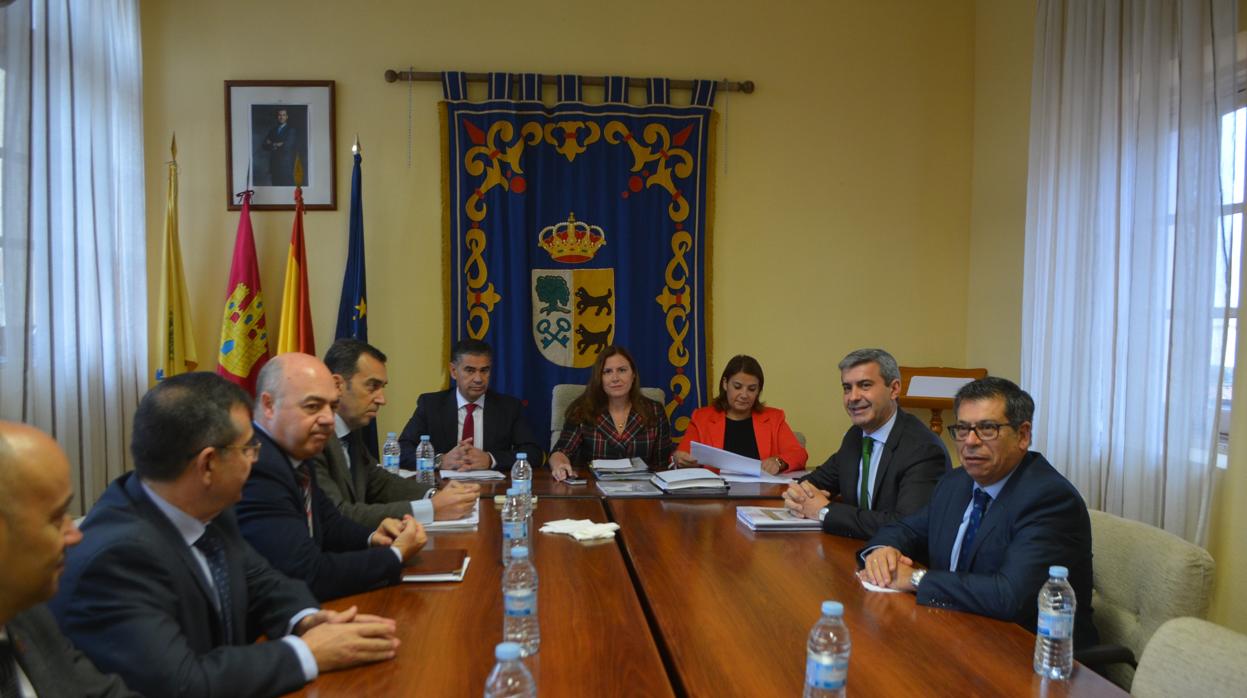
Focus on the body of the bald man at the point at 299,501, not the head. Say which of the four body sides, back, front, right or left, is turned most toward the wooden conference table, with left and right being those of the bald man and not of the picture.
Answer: front

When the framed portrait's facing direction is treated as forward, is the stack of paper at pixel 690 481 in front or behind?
in front

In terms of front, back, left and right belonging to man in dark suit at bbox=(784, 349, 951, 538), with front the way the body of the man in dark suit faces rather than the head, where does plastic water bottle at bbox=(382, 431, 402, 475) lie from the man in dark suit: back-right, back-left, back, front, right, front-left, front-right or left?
front-right

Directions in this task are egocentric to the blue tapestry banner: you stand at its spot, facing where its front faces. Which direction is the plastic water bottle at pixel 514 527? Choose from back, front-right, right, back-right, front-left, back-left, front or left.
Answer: front

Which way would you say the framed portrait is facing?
toward the camera

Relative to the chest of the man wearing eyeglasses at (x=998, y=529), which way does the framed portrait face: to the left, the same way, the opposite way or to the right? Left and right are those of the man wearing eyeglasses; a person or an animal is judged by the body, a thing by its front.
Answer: to the left

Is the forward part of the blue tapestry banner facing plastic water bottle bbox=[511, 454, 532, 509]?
yes

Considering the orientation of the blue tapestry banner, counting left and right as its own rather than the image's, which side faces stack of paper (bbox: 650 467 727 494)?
front

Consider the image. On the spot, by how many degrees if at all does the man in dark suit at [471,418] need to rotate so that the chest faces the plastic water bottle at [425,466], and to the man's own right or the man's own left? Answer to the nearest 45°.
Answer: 0° — they already face it

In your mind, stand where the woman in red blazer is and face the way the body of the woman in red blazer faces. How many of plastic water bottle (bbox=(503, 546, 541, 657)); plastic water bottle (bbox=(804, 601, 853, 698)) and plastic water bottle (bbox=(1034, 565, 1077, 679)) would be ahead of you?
3

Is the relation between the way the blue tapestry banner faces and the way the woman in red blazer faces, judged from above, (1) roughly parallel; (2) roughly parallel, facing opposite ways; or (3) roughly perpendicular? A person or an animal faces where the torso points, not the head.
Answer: roughly parallel

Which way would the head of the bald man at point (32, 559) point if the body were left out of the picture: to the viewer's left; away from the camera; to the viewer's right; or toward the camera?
to the viewer's right

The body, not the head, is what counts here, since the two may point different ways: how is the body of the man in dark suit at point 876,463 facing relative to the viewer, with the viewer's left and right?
facing the viewer and to the left of the viewer

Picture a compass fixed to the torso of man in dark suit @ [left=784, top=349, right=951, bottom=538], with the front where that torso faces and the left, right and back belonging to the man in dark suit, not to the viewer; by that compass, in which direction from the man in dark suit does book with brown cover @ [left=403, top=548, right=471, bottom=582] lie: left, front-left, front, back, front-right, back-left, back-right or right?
front

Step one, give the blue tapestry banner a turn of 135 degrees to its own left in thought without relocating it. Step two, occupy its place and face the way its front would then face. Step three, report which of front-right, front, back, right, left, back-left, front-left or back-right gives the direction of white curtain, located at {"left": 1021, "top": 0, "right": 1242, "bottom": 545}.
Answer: right

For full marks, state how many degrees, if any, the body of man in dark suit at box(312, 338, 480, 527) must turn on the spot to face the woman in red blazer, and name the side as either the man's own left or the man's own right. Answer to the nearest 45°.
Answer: approximately 90° to the man's own left

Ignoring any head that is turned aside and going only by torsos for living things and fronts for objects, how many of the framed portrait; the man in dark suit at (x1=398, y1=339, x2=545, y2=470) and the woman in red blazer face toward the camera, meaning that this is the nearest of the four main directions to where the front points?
3

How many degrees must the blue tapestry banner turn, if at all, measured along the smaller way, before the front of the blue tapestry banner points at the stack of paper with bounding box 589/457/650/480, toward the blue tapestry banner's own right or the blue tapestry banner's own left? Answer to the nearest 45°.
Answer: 0° — it already faces it
